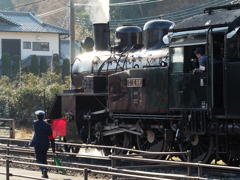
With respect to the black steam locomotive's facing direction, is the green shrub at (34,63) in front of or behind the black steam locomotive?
in front

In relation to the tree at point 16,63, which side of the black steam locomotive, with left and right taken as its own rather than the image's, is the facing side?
front

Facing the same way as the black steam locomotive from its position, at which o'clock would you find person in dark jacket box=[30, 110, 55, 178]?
The person in dark jacket is roughly at 10 o'clock from the black steam locomotive.

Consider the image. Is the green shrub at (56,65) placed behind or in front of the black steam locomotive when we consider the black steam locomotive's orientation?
in front
